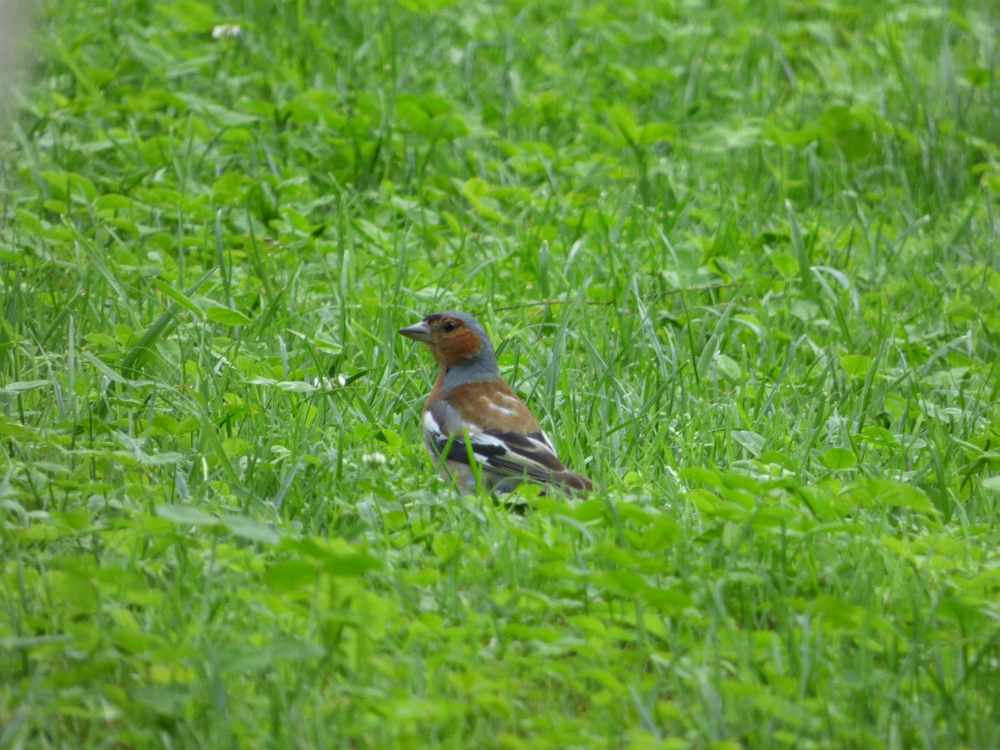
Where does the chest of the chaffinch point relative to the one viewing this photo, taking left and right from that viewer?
facing away from the viewer and to the left of the viewer

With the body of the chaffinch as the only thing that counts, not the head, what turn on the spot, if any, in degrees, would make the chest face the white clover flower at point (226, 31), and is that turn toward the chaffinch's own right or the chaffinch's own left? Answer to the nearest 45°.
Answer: approximately 45° to the chaffinch's own right

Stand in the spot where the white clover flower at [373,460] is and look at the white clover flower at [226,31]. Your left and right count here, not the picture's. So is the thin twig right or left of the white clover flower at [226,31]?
right

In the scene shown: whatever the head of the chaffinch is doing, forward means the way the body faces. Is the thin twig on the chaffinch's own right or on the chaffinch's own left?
on the chaffinch's own right
